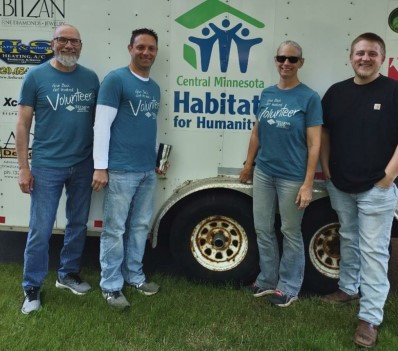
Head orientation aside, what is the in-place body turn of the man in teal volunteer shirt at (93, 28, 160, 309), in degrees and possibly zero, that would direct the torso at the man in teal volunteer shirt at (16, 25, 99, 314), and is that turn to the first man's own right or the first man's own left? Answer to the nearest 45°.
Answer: approximately 135° to the first man's own right

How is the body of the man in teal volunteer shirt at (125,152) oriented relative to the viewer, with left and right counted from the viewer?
facing the viewer and to the right of the viewer
